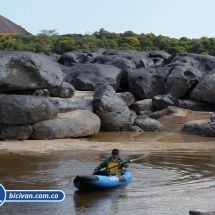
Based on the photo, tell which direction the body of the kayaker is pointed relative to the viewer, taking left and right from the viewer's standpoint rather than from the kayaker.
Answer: facing the viewer

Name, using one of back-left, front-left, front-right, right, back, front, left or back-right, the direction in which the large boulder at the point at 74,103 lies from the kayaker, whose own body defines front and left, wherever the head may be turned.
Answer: back

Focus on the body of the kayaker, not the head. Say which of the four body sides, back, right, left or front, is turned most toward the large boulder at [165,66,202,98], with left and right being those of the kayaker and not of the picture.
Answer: back

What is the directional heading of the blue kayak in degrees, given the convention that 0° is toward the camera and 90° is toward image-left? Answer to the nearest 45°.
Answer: approximately 45°

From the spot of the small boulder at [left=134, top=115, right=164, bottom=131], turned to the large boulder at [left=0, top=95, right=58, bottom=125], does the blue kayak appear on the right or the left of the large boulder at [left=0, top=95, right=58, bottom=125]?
left
